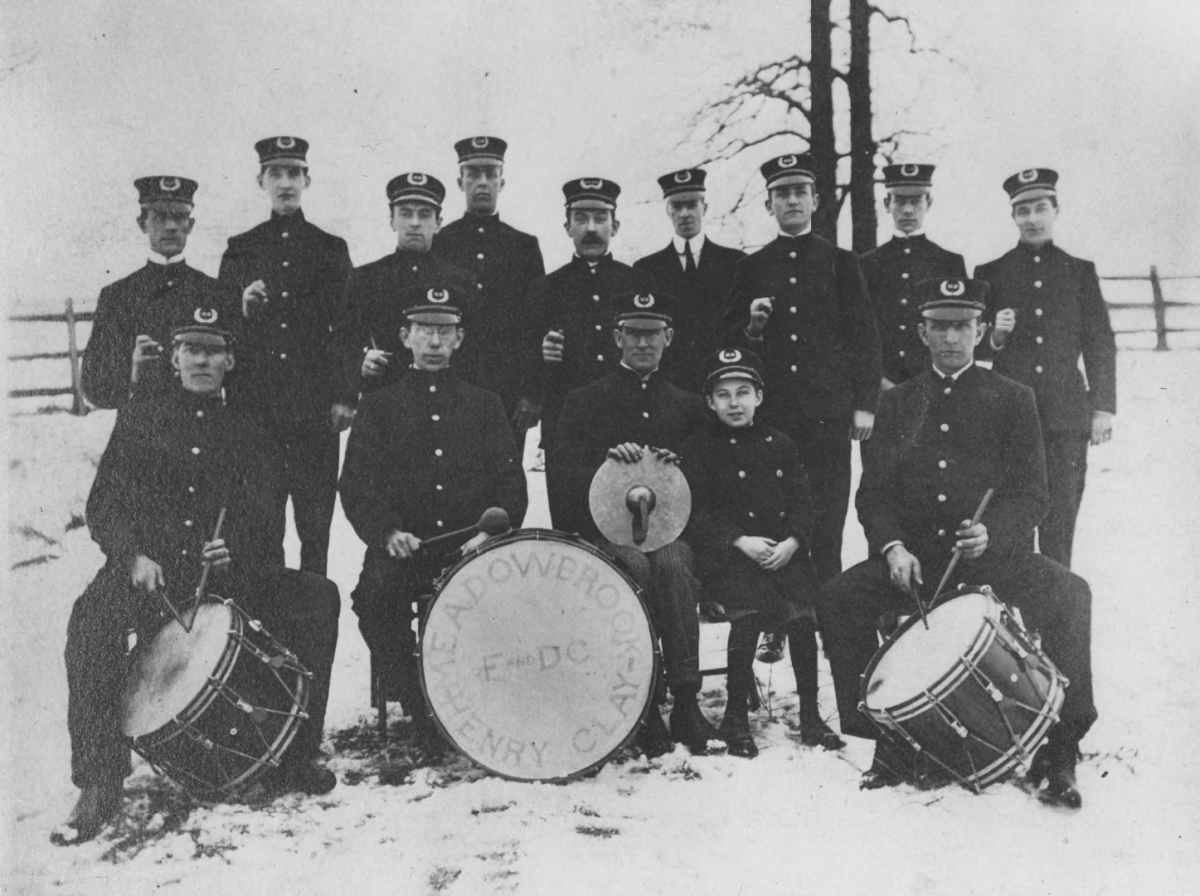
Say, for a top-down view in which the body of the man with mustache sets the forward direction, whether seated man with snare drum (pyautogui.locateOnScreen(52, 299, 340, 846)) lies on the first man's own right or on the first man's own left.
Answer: on the first man's own right

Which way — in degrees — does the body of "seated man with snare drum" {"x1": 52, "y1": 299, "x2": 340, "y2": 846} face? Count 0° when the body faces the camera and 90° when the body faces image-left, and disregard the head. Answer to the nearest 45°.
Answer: approximately 0°

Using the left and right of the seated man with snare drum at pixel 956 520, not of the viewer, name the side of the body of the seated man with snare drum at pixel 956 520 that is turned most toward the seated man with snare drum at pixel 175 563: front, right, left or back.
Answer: right

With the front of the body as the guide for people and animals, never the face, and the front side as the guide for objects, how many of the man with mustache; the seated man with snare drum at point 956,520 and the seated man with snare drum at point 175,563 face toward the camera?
3

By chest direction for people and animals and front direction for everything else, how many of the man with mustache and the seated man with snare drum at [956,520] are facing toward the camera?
2

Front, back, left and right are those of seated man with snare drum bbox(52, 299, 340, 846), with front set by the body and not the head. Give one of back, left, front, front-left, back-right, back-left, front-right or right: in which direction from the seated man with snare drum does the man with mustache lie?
left

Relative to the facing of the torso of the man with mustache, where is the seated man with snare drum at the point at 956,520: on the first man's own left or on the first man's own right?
on the first man's own left

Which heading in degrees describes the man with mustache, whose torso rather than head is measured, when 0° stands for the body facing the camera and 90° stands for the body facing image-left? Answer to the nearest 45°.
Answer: approximately 0°

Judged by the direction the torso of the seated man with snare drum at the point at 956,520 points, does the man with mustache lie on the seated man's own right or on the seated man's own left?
on the seated man's own right

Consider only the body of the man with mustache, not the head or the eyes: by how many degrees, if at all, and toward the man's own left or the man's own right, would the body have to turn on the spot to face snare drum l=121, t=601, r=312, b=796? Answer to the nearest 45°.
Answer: approximately 45° to the man's own right
